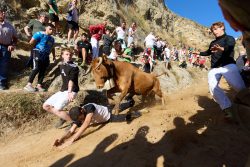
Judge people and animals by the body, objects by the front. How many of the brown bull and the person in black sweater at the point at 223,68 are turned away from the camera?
0
